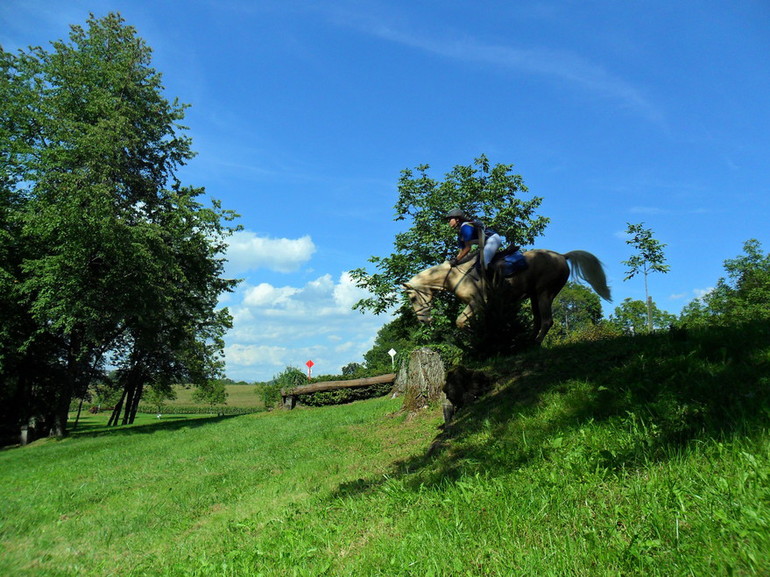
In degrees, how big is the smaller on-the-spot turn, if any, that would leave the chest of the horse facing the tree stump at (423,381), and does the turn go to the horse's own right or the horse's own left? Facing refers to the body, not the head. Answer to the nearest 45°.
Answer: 0° — it already faces it

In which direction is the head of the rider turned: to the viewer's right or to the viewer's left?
to the viewer's left

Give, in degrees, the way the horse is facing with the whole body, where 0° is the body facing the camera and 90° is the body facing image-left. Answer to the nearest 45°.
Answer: approximately 90°

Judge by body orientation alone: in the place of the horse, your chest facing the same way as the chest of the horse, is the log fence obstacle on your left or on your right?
on your right

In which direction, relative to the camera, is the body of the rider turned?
to the viewer's left

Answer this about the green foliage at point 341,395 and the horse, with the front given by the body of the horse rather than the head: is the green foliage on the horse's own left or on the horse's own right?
on the horse's own right

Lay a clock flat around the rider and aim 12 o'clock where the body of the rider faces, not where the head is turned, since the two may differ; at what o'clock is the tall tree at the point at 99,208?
The tall tree is roughly at 1 o'clock from the rider.

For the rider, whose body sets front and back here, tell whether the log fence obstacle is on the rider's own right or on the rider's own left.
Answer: on the rider's own right
